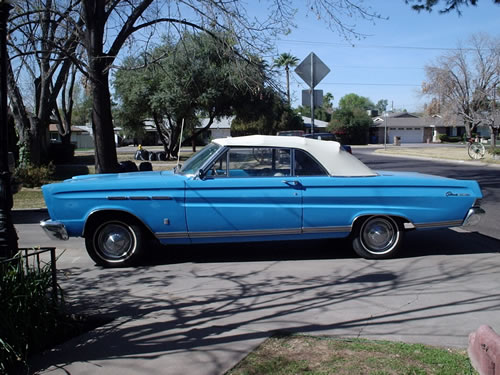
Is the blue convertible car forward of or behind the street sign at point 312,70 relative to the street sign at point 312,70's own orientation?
behind

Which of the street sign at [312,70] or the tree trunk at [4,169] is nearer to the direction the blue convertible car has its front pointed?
the tree trunk

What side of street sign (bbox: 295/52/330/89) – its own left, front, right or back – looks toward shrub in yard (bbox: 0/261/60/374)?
back

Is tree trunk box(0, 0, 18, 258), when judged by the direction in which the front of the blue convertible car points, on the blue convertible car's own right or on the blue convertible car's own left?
on the blue convertible car's own left

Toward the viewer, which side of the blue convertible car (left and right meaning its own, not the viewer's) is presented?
left

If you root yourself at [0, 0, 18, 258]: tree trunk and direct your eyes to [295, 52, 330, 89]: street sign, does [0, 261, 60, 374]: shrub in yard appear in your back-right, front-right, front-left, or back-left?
back-right

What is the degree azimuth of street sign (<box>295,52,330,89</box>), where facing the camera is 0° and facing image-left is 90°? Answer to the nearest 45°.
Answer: approximately 180°

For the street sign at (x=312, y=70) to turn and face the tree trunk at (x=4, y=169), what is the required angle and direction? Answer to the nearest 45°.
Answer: approximately 180°

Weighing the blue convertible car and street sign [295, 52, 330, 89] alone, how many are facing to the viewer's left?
1

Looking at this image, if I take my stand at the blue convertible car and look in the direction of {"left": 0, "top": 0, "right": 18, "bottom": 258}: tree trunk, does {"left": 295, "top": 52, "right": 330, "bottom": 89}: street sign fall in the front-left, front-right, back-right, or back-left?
back-right
